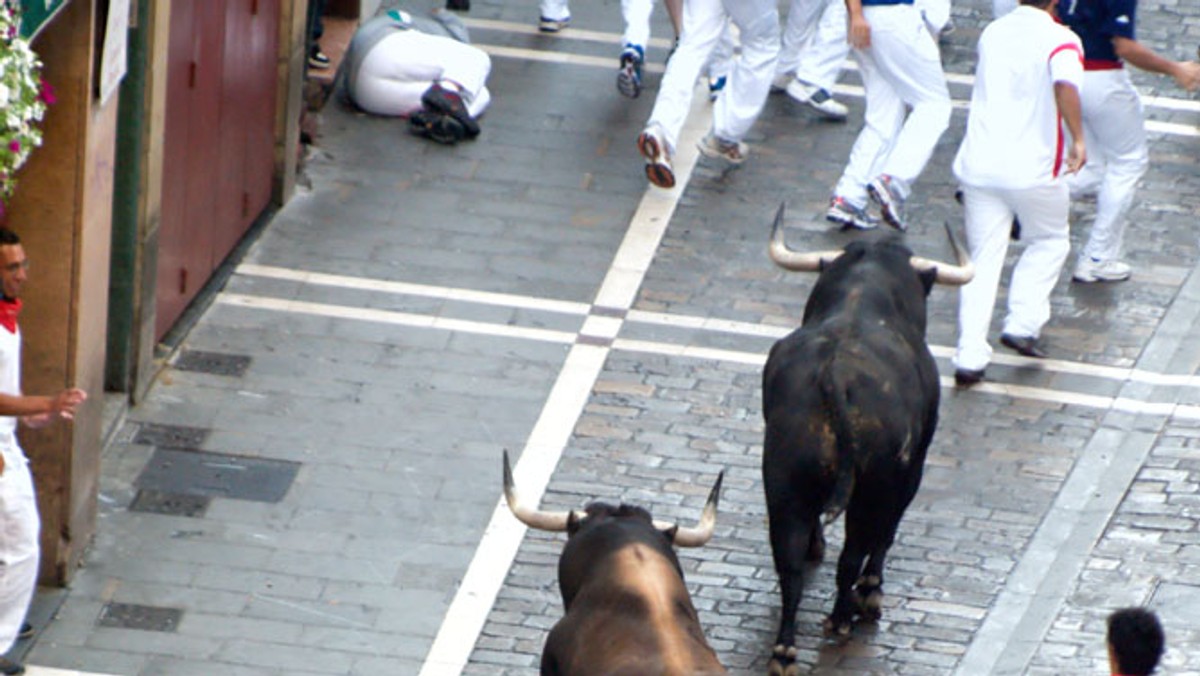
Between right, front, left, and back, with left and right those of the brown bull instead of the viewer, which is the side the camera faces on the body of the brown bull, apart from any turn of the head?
back

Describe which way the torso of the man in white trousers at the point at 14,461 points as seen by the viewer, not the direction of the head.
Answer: to the viewer's right

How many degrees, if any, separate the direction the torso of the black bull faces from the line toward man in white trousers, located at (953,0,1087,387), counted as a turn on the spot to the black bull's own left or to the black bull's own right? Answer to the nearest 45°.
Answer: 0° — it already faces them

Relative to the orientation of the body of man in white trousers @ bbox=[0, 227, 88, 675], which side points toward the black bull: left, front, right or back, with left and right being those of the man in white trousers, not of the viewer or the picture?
front

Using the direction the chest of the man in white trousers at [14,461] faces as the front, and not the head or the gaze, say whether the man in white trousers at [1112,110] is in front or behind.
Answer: in front

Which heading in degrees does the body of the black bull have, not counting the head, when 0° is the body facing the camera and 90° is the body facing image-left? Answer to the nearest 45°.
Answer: approximately 180°

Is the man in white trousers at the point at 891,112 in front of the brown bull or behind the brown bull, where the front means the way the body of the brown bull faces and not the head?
in front

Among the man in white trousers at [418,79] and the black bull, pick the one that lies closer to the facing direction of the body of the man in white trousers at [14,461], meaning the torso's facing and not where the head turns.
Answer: the black bull

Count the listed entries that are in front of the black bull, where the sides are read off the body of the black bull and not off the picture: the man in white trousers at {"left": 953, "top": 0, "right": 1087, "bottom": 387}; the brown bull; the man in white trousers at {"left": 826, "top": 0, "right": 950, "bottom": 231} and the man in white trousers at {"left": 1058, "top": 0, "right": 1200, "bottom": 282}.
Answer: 3

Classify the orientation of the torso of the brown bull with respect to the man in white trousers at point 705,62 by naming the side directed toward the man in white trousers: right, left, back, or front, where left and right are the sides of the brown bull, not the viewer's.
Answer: front
